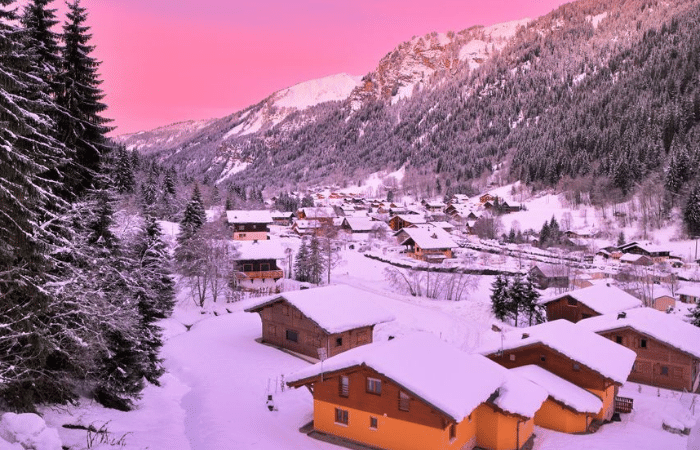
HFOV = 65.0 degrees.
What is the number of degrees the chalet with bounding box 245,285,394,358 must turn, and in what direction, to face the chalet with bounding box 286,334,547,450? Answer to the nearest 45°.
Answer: approximately 45° to its left

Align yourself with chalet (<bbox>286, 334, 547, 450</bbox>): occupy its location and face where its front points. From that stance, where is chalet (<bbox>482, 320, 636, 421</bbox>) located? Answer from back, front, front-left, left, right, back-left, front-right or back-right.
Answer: back

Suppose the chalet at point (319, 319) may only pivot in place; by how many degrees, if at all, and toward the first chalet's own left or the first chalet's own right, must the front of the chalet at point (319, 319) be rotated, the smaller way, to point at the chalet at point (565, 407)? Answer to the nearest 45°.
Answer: approximately 90° to the first chalet's own left

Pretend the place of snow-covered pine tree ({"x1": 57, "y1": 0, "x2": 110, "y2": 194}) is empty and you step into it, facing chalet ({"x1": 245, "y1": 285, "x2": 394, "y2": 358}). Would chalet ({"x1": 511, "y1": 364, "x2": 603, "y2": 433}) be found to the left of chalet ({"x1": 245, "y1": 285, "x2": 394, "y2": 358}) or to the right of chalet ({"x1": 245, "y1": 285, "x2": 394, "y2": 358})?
right

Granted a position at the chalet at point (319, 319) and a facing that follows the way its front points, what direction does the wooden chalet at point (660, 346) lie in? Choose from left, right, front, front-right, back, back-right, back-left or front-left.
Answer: back-left

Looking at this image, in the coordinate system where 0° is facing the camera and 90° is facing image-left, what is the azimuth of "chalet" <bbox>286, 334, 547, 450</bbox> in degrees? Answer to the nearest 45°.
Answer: approximately 45°

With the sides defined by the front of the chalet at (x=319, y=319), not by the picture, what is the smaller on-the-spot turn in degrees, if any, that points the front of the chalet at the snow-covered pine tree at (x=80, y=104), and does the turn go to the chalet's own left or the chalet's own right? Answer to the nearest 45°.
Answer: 0° — it already faces it

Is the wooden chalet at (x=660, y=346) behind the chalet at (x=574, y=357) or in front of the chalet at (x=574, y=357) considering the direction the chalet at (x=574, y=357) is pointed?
behind
